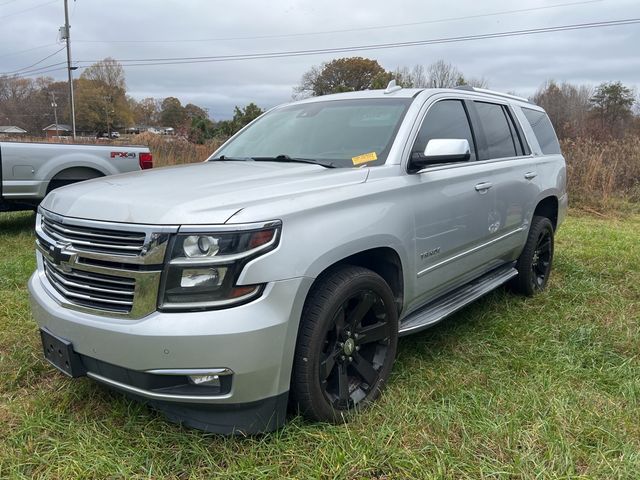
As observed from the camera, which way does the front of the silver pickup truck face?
facing to the left of the viewer

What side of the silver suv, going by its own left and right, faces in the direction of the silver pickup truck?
right

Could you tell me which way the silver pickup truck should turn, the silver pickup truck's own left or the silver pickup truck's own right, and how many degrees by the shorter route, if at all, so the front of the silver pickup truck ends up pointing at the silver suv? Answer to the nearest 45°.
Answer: approximately 90° to the silver pickup truck's own left

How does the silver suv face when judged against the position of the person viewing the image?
facing the viewer and to the left of the viewer

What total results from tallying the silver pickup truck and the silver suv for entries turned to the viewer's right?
0
